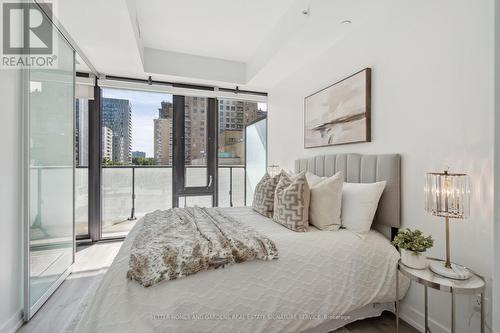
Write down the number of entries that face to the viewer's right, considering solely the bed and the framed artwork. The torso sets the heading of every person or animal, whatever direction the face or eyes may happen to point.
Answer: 0

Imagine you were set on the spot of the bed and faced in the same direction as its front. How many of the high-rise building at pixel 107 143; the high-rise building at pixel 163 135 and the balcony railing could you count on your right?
3

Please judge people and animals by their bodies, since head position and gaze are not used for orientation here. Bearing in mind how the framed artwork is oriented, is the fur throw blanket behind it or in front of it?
in front

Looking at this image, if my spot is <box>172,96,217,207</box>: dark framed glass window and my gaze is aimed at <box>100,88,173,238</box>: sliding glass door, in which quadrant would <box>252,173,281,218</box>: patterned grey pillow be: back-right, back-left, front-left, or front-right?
back-left

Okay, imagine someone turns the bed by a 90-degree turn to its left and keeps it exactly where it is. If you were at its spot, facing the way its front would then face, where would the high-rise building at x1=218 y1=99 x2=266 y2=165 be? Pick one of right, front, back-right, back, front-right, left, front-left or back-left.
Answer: back-left

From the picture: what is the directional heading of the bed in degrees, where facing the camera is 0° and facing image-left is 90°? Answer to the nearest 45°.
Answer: approximately 45°
